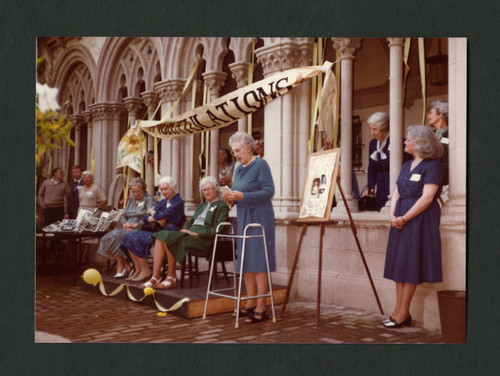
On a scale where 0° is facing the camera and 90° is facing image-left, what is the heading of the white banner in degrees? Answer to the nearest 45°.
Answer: approximately 45°

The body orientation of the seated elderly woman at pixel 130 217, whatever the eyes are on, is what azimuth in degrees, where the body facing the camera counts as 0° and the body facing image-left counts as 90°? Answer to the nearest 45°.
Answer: approximately 45°

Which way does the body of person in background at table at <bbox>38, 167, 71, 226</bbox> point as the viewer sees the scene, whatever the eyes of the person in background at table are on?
toward the camera

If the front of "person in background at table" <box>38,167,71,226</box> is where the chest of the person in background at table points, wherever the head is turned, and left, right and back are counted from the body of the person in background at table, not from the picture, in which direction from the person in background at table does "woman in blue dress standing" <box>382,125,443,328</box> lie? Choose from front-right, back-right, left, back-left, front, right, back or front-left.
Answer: front-left

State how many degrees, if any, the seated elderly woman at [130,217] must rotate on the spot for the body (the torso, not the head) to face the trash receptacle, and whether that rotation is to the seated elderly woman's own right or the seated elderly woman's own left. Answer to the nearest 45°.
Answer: approximately 90° to the seated elderly woman's own left

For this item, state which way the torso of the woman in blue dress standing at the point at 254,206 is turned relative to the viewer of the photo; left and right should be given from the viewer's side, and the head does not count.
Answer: facing the viewer and to the left of the viewer

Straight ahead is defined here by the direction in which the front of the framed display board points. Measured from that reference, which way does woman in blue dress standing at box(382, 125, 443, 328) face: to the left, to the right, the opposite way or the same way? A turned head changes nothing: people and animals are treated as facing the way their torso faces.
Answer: the same way

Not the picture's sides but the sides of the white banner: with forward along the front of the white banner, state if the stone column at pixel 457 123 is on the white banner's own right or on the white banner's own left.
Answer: on the white banner's own left

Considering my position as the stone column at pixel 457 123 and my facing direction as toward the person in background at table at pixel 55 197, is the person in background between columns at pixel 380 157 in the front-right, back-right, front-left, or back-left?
front-right

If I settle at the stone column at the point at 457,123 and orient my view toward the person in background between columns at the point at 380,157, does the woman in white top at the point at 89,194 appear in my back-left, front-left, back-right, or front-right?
front-left

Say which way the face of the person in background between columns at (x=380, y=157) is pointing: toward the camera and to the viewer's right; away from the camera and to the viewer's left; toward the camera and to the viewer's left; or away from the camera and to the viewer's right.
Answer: toward the camera and to the viewer's left

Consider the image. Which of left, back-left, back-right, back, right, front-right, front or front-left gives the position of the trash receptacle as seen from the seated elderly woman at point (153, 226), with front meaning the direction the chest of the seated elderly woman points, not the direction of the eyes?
left

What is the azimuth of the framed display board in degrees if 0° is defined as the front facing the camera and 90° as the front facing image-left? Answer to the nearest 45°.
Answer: approximately 45°

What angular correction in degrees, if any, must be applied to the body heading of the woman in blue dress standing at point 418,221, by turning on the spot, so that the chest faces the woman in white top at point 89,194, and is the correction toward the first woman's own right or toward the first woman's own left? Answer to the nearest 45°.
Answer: approximately 45° to the first woman's own right

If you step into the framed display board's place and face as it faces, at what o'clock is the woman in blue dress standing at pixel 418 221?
The woman in blue dress standing is roughly at 8 o'clock from the framed display board.

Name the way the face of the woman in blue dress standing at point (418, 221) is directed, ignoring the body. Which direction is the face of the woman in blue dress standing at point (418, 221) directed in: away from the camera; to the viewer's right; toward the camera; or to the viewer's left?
to the viewer's left

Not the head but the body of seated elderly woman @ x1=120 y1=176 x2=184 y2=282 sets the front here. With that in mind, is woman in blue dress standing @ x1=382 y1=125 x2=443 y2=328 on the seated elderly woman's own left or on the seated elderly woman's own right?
on the seated elderly woman's own left

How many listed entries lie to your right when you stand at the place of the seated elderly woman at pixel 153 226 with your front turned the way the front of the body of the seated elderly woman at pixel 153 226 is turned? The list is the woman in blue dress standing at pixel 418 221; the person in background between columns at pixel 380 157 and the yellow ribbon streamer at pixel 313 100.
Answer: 0
